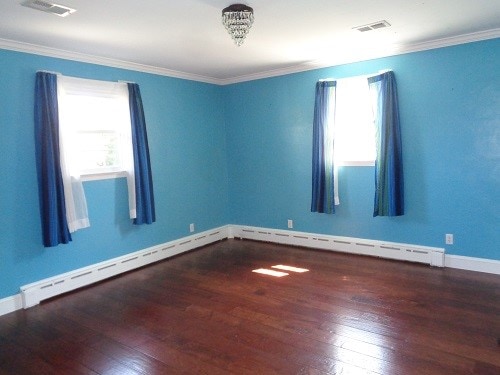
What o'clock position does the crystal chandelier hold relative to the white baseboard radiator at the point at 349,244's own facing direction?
The crystal chandelier is roughly at 11 o'clock from the white baseboard radiator.

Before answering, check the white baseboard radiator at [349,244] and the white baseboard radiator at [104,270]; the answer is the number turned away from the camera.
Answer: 0

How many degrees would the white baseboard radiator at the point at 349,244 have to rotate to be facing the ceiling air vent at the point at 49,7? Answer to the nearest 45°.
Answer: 0° — it already faces it

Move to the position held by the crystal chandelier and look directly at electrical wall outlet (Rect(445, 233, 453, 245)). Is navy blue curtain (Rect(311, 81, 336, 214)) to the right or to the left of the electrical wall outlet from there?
left

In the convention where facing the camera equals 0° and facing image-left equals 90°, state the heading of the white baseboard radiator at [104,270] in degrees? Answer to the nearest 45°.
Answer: approximately 315°

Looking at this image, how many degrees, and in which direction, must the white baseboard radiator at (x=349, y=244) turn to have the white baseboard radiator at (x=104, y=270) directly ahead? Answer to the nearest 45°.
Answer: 0° — it already faces it
